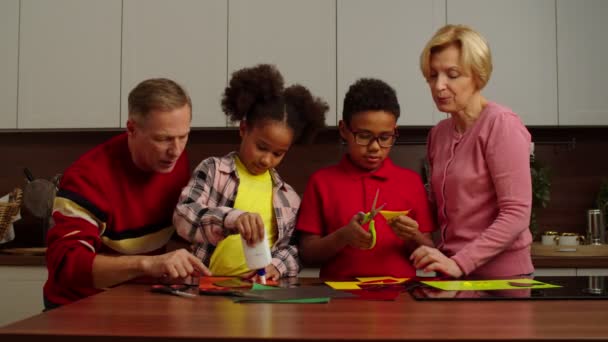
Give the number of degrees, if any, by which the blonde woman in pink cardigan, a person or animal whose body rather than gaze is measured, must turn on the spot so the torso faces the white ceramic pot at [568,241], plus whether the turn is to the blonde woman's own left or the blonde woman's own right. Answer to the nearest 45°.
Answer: approximately 135° to the blonde woman's own right

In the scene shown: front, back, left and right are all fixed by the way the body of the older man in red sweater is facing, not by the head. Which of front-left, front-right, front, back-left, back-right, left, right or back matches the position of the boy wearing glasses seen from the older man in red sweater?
front-left

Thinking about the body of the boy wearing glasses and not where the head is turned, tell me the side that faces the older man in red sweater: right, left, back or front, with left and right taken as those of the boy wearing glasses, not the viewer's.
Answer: right

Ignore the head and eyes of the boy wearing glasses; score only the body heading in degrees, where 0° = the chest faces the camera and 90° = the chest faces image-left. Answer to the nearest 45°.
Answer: approximately 0°

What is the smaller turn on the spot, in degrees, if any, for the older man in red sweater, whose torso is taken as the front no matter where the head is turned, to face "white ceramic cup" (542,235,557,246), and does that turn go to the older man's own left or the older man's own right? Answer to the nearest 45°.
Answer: approximately 45° to the older man's own left

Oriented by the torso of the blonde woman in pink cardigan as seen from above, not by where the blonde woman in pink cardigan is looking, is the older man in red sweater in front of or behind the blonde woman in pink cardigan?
in front

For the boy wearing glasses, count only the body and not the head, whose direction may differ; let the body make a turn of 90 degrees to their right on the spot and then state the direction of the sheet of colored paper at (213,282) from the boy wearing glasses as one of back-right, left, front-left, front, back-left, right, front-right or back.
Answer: front-left

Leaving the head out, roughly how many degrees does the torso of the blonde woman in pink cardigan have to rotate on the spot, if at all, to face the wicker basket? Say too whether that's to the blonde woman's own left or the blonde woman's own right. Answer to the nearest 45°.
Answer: approximately 45° to the blonde woman's own right

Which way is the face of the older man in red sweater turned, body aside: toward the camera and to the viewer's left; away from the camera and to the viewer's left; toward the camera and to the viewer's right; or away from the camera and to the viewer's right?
toward the camera and to the viewer's right
